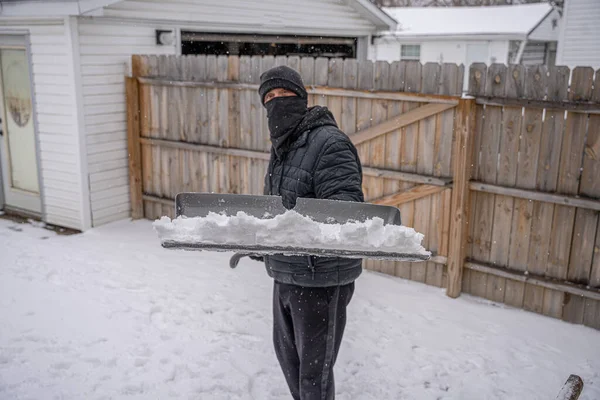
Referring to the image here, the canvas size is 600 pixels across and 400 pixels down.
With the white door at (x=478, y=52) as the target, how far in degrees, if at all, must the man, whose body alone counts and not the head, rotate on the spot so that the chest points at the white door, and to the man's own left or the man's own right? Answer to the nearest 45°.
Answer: approximately 135° to the man's own right

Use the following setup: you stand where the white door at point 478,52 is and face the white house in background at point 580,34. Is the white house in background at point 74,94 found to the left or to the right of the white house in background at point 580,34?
right

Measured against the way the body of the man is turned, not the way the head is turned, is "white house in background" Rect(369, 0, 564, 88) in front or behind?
behind

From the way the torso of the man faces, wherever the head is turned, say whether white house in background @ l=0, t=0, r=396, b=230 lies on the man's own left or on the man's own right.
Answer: on the man's own right

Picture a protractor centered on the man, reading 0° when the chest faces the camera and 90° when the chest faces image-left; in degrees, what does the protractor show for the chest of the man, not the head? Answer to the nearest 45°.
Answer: approximately 45°

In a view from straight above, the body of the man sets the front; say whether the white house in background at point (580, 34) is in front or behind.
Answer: behind
